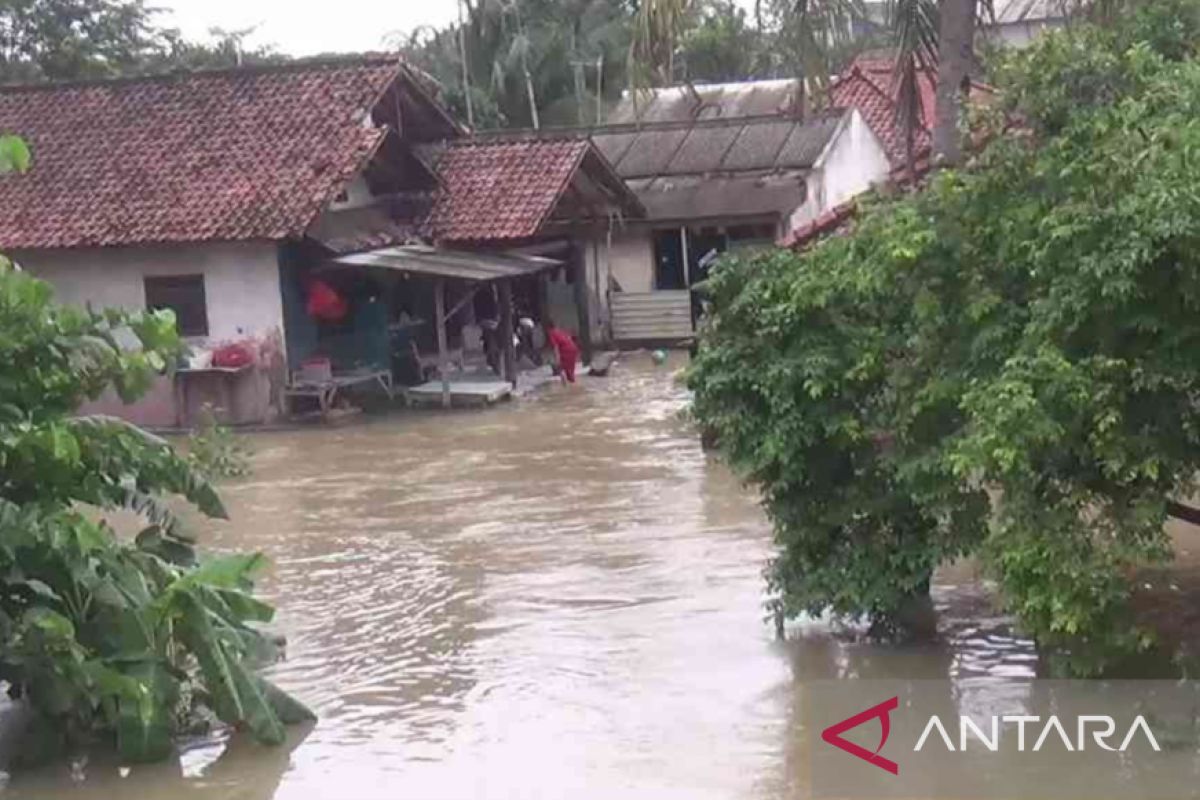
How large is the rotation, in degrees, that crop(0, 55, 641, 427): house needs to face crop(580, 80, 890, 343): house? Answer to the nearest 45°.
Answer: approximately 90° to its left

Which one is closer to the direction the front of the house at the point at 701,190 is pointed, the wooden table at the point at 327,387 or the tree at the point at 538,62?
the wooden table

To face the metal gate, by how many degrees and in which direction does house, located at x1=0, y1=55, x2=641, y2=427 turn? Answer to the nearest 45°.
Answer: approximately 90° to its left

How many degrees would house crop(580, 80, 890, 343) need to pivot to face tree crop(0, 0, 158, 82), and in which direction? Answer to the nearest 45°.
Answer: approximately 90° to its right

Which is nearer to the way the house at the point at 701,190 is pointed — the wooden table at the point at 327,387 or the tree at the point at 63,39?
the wooden table

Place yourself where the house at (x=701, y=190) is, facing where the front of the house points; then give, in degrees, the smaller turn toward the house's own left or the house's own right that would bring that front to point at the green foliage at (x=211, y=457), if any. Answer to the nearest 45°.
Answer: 0° — it already faces it

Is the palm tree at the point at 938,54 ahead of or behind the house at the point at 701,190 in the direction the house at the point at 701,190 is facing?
ahead

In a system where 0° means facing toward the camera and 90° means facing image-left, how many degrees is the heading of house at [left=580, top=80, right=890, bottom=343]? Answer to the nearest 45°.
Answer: approximately 0°

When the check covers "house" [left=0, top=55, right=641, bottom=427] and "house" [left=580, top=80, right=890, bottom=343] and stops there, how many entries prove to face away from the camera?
0

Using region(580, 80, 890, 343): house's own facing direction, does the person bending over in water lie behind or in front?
in front

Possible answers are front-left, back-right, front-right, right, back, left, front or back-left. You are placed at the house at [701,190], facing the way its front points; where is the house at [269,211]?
front-right
